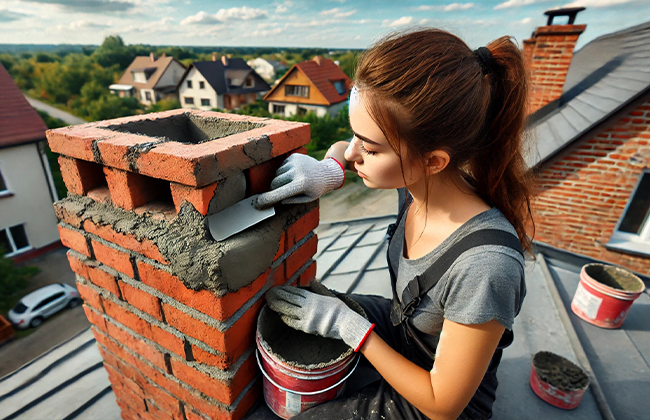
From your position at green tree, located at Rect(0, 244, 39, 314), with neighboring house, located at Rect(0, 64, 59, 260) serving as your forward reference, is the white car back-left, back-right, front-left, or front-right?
back-right

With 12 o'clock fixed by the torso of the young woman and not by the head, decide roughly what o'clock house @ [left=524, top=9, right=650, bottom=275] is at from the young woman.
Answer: The house is roughly at 4 o'clock from the young woman.

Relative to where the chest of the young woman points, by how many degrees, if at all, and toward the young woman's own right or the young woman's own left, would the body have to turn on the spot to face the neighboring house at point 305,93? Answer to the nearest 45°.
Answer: approximately 90° to the young woman's own right

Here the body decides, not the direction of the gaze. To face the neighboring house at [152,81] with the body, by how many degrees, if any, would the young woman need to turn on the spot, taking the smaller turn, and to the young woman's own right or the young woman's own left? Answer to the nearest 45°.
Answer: approximately 45° to the young woman's own right

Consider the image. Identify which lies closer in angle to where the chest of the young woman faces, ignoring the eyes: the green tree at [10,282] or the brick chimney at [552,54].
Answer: the green tree

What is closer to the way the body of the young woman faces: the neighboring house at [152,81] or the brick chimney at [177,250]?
the brick chimney

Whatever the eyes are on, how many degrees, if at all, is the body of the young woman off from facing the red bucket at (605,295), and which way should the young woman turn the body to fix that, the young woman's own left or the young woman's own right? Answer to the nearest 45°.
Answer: approximately 135° to the young woman's own right

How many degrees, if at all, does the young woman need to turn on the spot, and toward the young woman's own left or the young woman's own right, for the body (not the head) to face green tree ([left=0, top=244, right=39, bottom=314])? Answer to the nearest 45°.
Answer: approximately 45° to the young woman's own right

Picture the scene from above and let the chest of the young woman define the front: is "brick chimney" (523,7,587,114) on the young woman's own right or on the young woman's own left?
on the young woman's own right

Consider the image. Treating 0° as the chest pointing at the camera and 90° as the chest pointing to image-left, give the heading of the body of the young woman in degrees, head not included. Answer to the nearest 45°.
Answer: approximately 90°

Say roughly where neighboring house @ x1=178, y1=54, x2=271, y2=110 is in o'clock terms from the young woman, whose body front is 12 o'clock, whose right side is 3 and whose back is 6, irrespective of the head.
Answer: The neighboring house is roughly at 2 o'clock from the young woman.

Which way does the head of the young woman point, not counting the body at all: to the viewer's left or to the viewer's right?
to the viewer's left
